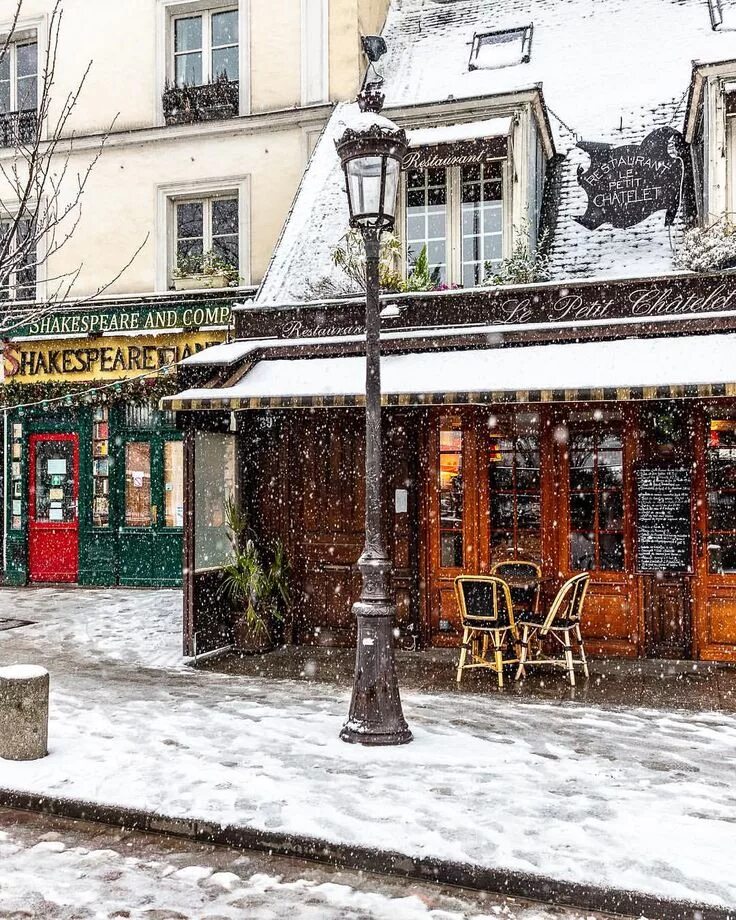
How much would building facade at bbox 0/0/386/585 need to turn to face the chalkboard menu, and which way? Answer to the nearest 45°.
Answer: approximately 45° to its left

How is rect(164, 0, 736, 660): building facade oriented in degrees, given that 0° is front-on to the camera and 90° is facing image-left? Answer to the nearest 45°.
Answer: approximately 0°

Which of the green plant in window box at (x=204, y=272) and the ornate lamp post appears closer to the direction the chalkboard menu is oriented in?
the ornate lamp post

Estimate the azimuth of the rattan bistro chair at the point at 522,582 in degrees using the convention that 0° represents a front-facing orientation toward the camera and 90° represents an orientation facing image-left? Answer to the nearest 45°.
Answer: approximately 0°

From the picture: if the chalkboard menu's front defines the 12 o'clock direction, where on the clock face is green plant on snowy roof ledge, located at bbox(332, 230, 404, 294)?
The green plant on snowy roof ledge is roughly at 3 o'clock from the chalkboard menu.

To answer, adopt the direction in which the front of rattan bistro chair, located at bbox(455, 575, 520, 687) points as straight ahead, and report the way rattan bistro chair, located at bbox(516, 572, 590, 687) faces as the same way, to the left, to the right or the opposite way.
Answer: to the left

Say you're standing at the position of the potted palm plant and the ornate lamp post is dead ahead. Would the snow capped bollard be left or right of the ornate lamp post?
right

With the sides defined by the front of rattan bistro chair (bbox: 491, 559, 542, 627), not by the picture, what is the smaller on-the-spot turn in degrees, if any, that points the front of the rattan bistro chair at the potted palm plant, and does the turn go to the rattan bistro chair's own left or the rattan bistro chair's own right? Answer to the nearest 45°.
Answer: approximately 90° to the rattan bistro chair's own right
